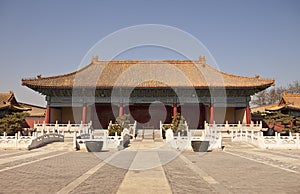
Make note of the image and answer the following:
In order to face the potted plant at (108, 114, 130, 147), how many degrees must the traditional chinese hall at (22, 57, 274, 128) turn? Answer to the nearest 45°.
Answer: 0° — it already faces it

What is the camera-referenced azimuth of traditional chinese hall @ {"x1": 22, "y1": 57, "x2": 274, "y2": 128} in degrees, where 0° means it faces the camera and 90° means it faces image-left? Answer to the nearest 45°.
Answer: approximately 0°

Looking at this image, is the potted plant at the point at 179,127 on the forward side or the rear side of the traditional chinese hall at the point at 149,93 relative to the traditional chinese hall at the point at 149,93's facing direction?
on the forward side

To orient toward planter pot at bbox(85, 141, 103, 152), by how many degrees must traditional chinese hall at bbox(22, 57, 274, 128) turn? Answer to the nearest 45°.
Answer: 0° — it already faces it
